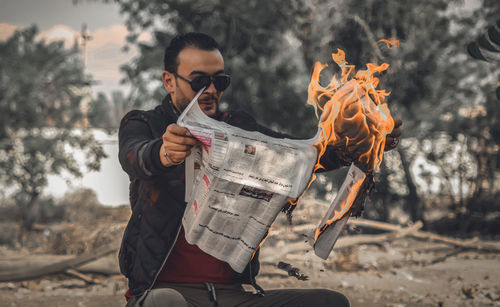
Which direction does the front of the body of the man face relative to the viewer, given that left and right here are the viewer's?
facing the viewer and to the right of the viewer

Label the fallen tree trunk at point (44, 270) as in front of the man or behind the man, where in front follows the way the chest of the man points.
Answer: behind

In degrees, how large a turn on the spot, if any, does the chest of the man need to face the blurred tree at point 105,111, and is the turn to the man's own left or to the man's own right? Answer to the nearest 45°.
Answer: approximately 135° to the man's own left

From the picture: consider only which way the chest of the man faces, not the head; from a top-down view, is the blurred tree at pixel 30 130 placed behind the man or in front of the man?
behind
